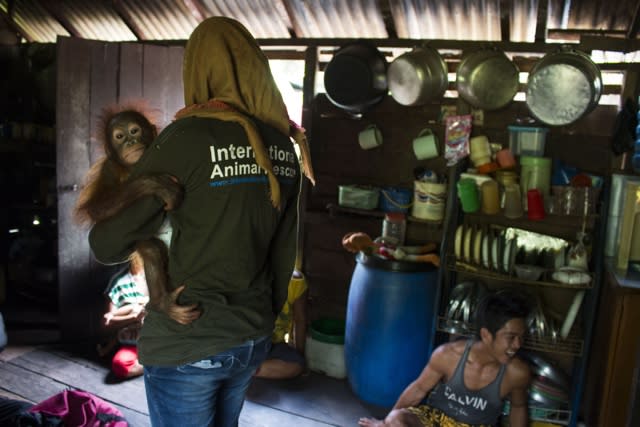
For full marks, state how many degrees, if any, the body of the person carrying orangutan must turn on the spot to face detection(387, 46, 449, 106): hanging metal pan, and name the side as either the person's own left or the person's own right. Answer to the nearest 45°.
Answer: approximately 90° to the person's own right

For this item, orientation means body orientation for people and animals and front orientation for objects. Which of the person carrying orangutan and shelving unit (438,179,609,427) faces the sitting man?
the shelving unit

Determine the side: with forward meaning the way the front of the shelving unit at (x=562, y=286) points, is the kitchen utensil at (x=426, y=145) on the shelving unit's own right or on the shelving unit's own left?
on the shelving unit's own right

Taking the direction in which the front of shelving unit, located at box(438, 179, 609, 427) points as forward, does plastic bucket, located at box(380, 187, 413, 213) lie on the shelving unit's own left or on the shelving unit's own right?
on the shelving unit's own right

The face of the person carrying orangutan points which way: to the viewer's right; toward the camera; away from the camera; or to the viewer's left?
away from the camera

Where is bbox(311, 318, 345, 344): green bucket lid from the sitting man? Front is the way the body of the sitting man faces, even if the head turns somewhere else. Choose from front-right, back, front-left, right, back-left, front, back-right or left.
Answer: back-right

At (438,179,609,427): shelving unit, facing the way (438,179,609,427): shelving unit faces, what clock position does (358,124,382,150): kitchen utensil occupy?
The kitchen utensil is roughly at 2 o'clock from the shelving unit.

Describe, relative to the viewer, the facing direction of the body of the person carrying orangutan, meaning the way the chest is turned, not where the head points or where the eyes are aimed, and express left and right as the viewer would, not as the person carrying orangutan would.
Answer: facing away from the viewer and to the left of the viewer

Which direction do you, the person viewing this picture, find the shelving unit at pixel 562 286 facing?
facing the viewer and to the left of the viewer

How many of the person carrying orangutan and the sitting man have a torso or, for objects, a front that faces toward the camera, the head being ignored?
1

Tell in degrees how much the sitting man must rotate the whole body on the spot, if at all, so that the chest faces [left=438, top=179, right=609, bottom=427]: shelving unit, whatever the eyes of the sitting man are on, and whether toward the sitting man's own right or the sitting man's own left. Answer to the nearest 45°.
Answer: approximately 135° to the sitting man's own left

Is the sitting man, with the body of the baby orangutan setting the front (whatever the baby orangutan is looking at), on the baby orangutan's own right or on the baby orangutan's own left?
on the baby orangutan's own left

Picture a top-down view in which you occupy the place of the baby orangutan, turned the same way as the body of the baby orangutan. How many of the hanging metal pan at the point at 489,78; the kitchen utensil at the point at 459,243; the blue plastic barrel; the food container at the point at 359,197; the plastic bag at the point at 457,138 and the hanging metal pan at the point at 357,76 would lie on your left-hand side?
6

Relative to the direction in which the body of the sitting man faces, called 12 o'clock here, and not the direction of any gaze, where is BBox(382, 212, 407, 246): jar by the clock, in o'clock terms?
The jar is roughly at 5 o'clock from the sitting man.

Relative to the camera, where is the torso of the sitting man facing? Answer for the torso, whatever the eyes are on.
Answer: toward the camera
